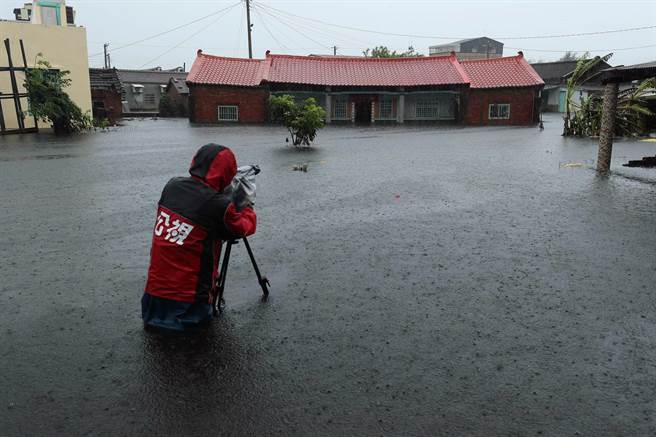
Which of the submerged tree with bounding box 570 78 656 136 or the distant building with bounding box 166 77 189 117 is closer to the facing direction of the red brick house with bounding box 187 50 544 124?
the submerged tree

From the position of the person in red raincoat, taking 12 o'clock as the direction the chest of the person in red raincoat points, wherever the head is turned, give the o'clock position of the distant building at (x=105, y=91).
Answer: The distant building is roughly at 10 o'clock from the person in red raincoat.

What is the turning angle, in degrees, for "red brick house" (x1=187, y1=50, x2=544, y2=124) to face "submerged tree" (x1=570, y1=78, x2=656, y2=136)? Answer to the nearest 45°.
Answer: approximately 45° to its left

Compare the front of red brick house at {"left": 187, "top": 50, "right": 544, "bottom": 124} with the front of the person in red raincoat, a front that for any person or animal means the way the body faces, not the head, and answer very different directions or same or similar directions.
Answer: very different directions

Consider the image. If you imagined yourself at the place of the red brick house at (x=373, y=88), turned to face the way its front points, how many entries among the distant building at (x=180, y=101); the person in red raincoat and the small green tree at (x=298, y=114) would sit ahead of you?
2

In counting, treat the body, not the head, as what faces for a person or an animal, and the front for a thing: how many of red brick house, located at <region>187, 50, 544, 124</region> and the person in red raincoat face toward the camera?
1

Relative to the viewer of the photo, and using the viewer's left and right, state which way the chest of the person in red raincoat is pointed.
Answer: facing away from the viewer and to the right of the viewer

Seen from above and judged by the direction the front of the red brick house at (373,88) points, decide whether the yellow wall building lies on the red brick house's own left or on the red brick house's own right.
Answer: on the red brick house's own right

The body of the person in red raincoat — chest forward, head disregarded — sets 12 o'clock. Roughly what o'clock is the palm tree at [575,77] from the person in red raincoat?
The palm tree is roughly at 12 o'clock from the person in red raincoat.

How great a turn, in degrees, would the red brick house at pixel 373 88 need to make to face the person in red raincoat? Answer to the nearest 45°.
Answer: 0° — it already faces them

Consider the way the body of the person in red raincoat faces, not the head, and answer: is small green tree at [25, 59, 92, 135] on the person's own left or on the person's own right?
on the person's own left
